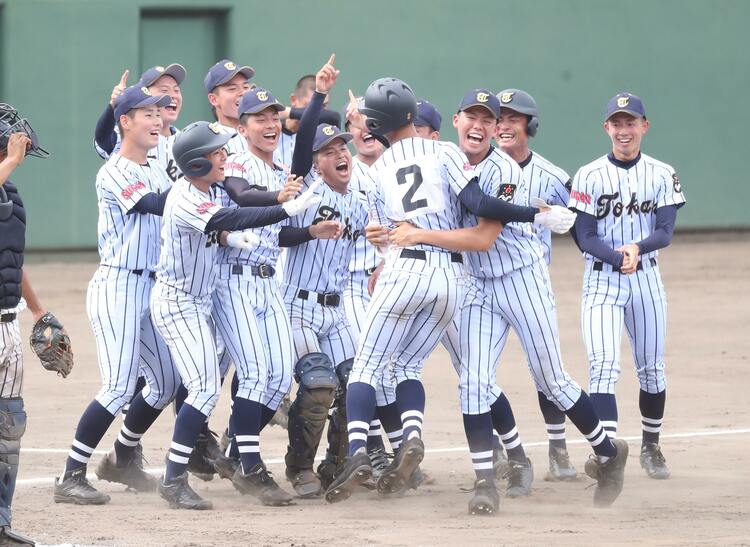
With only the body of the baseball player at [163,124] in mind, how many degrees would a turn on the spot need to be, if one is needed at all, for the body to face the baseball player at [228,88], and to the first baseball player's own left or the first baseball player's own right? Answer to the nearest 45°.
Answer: approximately 90° to the first baseball player's own left

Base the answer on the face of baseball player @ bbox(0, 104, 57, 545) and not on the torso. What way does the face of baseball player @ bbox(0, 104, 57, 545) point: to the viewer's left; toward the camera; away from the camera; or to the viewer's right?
to the viewer's right

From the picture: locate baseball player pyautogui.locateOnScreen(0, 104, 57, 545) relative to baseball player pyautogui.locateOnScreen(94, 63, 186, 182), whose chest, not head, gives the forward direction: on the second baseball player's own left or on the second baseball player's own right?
on the second baseball player's own right

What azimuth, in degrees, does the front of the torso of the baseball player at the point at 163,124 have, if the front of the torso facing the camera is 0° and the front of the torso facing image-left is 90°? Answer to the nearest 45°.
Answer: approximately 315°

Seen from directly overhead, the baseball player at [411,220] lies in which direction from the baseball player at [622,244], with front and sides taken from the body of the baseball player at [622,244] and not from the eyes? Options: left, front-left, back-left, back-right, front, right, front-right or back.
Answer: front-right

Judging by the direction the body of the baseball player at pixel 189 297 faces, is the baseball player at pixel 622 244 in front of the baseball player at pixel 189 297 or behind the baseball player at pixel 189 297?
in front

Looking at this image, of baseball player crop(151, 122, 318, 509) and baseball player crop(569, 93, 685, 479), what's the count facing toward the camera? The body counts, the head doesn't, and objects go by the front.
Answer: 1

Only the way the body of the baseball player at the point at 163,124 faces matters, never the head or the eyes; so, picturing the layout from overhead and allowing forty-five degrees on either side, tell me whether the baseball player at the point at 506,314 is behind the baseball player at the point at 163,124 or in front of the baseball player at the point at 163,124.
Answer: in front

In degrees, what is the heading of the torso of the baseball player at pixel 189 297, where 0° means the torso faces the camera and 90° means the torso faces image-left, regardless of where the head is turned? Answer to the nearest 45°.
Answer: approximately 270°

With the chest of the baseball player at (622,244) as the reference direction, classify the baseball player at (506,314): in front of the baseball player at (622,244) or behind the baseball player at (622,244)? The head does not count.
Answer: in front

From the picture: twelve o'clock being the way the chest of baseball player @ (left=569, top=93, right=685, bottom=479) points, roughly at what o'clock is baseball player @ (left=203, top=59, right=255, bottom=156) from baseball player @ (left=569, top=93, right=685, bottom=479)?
baseball player @ (left=203, top=59, right=255, bottom=156) is roughly at 3 o'clock from baseball player @ (left=569, top=93, right=685, bottom=479).

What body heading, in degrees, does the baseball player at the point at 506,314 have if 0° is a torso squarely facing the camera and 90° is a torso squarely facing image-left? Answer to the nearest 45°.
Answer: approximately 45°

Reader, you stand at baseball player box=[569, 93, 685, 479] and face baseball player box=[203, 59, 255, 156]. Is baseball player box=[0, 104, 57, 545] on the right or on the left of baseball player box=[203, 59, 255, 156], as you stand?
left

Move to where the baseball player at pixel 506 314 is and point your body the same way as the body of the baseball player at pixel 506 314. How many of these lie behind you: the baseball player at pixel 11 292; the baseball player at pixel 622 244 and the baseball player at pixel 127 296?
1
